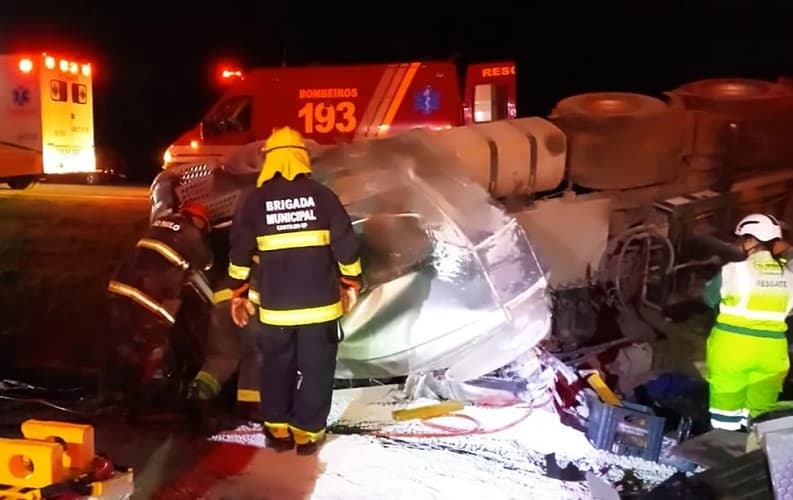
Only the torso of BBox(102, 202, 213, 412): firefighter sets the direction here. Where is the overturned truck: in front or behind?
in front

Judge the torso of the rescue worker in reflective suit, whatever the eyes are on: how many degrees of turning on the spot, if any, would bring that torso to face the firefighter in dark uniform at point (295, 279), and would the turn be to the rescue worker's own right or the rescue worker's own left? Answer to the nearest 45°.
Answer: approximately 90° to the rescue worker's own left

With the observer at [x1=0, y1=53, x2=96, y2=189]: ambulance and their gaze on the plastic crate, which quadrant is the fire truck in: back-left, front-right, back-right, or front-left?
front-left

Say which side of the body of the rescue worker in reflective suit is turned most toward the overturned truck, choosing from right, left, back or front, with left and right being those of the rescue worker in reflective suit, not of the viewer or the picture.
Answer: front

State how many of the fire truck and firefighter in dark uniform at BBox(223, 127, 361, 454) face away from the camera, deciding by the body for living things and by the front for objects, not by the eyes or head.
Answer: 1

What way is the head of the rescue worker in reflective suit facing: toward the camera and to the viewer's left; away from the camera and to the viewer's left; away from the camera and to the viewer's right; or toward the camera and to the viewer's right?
away from the camera and to the viewer's left

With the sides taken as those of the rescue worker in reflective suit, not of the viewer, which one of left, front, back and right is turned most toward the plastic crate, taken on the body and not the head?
left

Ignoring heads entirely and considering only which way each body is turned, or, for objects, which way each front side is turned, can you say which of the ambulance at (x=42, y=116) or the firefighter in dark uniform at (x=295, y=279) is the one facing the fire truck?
the firefighter in dark uniform

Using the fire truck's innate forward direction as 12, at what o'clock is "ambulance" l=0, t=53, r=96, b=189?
The ambulance is roughly at 1 o'clock from the fire truck.

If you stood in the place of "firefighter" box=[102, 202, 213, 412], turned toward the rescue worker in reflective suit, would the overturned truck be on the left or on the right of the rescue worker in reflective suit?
left

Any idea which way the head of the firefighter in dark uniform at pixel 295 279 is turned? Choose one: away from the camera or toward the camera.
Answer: away from the camera

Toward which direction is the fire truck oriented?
to the viewer's left

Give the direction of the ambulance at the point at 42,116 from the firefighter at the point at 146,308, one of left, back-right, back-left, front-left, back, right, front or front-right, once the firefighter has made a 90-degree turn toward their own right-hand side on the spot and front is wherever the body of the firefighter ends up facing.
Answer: back-left

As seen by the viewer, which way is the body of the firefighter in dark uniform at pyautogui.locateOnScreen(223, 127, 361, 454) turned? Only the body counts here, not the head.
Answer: away from the camera

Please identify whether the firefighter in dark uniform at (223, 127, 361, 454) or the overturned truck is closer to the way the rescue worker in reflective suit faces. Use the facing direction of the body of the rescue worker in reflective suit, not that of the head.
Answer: the overturned truck

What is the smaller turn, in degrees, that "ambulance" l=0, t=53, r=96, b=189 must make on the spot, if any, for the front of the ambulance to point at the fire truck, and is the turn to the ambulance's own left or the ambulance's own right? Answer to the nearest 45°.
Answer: approximately 180°
